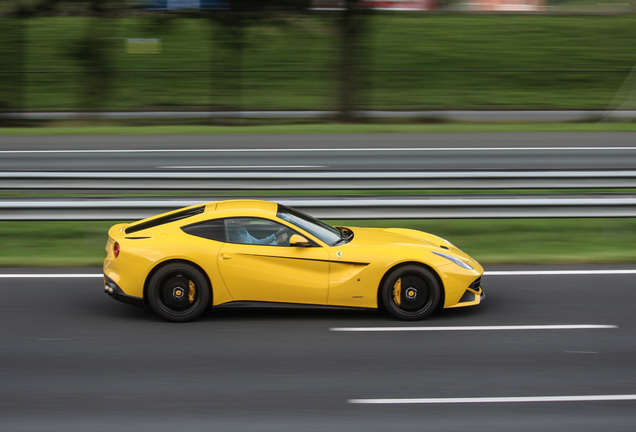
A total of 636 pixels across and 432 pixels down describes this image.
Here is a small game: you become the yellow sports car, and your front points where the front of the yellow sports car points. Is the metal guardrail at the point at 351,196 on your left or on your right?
on your left

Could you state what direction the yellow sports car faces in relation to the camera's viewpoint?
facing to the right of the viewer

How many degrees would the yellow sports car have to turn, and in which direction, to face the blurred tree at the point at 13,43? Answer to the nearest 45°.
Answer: approximately 135° to its left

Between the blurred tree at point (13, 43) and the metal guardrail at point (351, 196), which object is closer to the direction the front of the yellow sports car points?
the metal guardrail

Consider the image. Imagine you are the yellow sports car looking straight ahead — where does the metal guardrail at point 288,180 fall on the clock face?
The metal guardrail is roughly at 9 o'clock from the yellow sports car.

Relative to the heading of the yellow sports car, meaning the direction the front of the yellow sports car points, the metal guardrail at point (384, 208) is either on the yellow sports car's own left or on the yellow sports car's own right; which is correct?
on the yellow sports car's own left

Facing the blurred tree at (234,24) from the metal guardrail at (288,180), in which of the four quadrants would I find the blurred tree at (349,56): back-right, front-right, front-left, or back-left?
front-right

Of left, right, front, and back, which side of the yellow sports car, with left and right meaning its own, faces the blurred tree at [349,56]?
left

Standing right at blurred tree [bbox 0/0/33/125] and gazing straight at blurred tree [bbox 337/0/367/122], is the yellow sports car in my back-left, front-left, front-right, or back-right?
front-right

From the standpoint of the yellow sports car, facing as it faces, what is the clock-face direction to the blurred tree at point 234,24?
The blurred tree is roughly at 9 o'clock from the yellow sports car.

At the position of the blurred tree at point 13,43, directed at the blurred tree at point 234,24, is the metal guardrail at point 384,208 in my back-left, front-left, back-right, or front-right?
front-right
